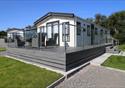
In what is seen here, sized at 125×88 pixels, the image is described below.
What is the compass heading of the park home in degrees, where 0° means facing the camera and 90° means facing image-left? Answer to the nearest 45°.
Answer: approximately 45°
